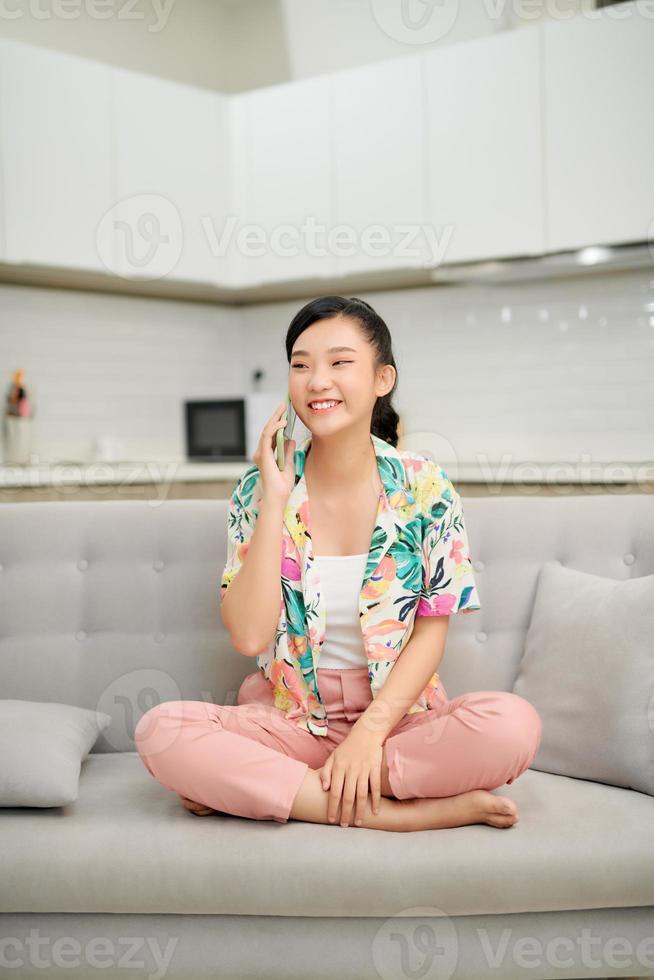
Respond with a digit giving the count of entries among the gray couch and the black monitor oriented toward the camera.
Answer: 2

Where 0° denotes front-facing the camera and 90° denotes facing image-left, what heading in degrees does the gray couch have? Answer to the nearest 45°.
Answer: approximately 0°

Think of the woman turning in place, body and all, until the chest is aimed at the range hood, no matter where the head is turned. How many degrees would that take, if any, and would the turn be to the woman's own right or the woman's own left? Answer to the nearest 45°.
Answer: approximately 180°

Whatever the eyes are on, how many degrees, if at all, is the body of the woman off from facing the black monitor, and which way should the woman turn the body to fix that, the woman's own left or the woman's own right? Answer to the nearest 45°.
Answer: approximately 180°

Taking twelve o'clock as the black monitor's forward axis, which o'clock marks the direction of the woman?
The woman is roughly at 12 o'clock from the black monitor.

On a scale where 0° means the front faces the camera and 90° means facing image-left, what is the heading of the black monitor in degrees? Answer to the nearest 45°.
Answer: approximately 0°

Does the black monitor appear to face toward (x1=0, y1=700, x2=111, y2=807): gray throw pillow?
yes
